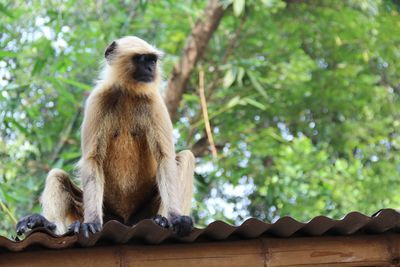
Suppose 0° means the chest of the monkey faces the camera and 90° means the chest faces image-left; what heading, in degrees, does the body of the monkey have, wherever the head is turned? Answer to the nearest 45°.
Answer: approximately 0°

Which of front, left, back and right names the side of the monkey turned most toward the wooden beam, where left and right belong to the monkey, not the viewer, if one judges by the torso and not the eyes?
front

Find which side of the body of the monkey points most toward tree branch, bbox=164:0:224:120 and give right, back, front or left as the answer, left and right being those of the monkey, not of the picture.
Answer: back

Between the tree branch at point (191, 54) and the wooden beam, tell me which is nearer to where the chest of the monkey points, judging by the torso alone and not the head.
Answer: the wooden beam
